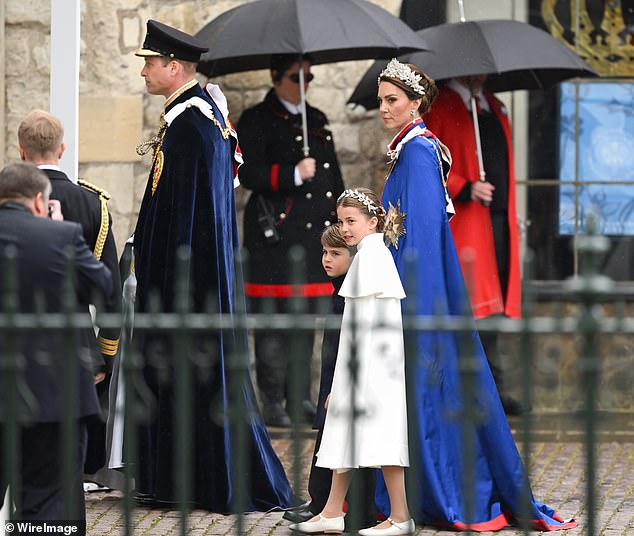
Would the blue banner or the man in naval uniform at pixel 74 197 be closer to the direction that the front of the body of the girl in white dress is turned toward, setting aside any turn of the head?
the man in naval uniform

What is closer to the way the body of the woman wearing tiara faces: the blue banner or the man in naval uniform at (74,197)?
the man in naval uniform

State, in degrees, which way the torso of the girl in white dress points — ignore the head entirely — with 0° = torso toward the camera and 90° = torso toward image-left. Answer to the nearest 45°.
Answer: approximately 90°

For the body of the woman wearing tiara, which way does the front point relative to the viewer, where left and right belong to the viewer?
facing to the left of the viewer

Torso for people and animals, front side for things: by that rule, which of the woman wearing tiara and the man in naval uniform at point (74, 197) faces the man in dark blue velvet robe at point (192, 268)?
the woman wearing tiara

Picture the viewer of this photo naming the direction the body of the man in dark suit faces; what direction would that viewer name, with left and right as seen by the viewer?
facing away from the viewer and to the right of the viewer

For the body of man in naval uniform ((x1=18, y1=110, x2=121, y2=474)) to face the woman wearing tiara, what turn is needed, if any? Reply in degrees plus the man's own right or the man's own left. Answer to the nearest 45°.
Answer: approximately 135° to the man's own right
